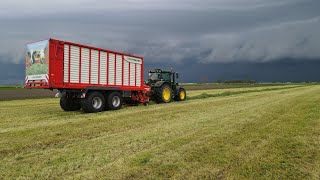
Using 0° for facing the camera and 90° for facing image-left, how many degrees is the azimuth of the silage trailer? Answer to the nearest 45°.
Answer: approximately 225°

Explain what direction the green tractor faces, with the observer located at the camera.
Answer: facing away from the viewer and to the right of the viewer

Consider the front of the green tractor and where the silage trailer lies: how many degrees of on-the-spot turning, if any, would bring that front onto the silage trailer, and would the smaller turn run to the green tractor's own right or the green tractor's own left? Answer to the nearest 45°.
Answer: approximately 180°

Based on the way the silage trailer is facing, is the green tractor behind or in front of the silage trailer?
in front

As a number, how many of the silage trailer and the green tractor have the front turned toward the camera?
0
